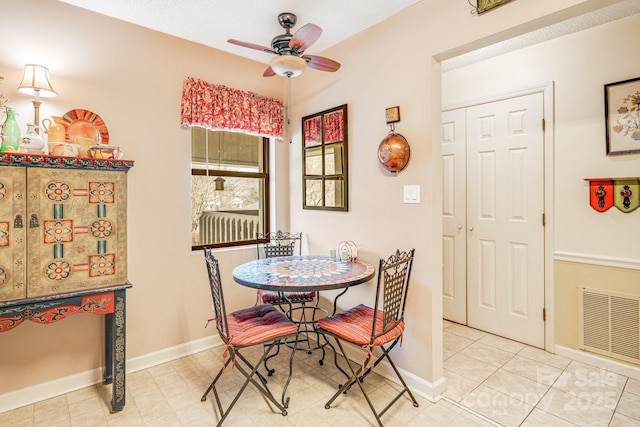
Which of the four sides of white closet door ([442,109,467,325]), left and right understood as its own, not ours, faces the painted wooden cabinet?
front

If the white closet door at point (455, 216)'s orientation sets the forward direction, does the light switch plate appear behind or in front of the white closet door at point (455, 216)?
in front

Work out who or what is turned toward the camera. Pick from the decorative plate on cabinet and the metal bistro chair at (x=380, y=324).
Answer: the decorative plate on cabinet

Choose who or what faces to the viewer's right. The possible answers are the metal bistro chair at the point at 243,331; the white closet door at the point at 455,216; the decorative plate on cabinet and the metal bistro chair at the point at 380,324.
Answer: the metal bistro chair at the point at 243,331

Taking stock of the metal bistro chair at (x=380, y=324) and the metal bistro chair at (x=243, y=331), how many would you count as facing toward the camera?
0

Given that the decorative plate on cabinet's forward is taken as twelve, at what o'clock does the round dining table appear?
The round dining table is roughly at 10 o'clock from the decorative plate on cabinet.

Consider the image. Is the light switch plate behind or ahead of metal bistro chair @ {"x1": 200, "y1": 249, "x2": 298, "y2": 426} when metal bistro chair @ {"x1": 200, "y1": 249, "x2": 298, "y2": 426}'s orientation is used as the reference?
ahead

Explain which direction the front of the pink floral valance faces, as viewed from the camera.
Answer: facing the viewer and to the right of the viewer

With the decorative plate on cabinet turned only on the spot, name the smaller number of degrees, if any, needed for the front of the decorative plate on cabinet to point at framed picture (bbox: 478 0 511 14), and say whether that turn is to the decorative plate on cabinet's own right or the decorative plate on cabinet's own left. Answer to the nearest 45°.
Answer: approximately 45° to the decorative plate on cabinet's own left

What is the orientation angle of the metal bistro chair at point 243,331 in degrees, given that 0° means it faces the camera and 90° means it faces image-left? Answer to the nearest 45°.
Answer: approximately 270°

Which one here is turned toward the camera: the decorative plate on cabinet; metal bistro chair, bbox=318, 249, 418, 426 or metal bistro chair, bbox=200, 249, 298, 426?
the decorative plate on cabinet

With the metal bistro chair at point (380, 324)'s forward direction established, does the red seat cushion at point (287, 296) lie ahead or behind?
ahead

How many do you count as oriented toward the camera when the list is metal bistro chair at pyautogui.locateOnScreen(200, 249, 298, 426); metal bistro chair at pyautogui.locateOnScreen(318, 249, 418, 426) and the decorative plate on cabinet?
1
